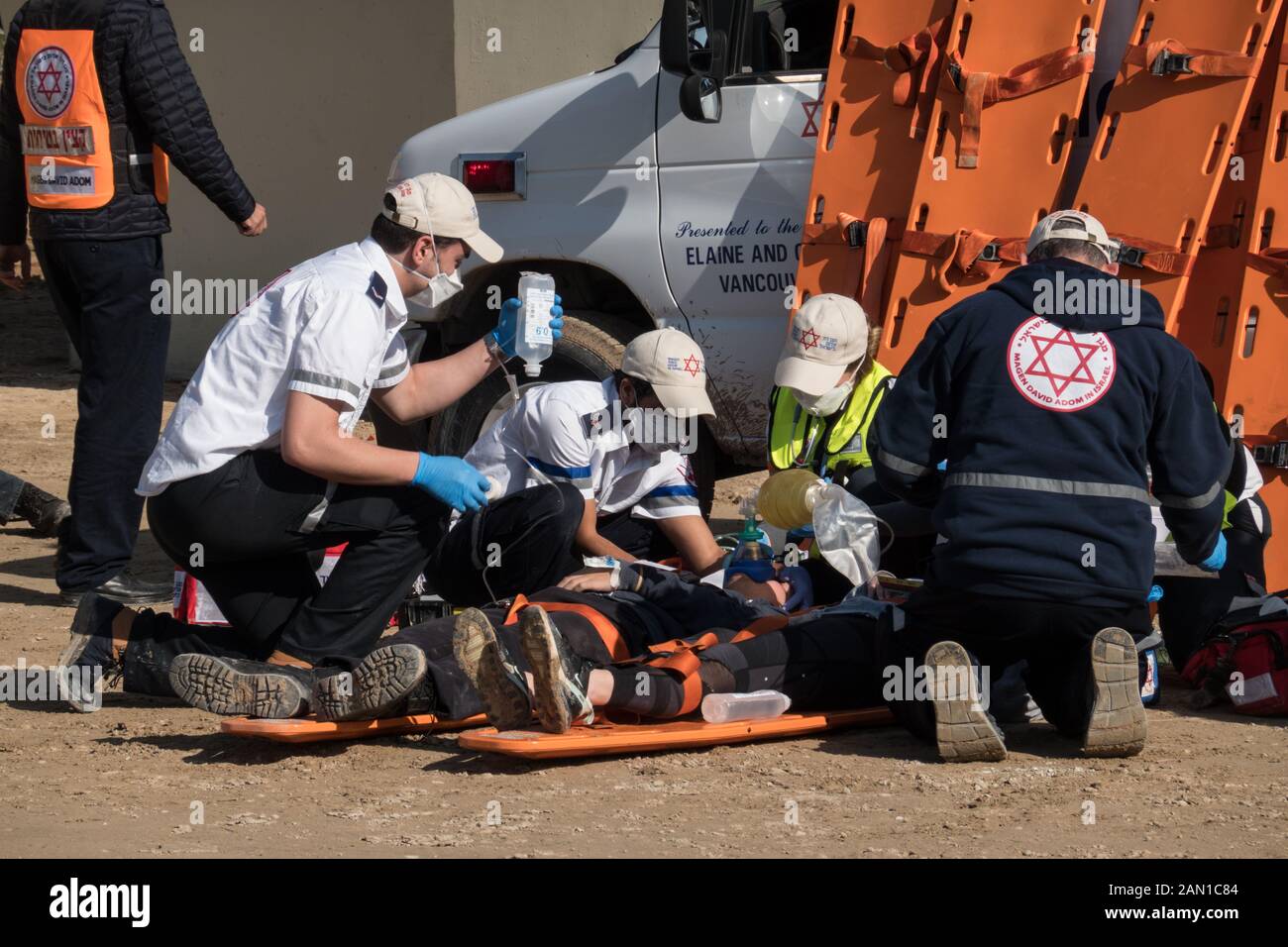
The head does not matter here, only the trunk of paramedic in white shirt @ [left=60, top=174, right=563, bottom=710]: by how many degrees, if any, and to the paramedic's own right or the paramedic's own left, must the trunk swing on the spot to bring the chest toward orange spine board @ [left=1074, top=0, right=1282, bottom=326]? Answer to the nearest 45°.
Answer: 0° — they already face it

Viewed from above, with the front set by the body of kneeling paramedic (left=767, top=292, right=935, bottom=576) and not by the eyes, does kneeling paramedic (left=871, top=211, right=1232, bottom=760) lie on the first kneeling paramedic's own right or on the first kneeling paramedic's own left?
on the first kneeling paramedic's own left

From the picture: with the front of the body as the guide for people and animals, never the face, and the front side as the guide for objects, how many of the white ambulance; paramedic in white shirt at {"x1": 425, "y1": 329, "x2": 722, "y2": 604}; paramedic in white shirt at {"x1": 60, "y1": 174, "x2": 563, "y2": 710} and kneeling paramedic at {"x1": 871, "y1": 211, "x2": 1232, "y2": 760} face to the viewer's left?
1

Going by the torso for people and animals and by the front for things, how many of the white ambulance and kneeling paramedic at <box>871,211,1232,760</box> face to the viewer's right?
0

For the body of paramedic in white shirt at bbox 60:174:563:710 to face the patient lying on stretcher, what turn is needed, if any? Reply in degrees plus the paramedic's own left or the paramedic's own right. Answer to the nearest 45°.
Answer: approximately 45° to the paramedic's own right

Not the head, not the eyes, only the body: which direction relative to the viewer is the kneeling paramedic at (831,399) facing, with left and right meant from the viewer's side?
facing the viewer and to the left of the viewer

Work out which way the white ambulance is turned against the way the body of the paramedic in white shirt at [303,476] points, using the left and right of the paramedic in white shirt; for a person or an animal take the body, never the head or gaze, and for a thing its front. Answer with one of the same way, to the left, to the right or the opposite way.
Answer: the opposite way

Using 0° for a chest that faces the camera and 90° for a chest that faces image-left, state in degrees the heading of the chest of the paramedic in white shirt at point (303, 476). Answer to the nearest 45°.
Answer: approximately 270°

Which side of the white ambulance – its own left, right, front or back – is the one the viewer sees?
left

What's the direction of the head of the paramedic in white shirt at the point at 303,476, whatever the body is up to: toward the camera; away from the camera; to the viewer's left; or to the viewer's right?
to the viewer's right

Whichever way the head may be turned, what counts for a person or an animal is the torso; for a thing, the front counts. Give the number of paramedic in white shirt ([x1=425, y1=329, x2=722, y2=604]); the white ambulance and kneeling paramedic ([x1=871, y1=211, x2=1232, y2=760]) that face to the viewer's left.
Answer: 1

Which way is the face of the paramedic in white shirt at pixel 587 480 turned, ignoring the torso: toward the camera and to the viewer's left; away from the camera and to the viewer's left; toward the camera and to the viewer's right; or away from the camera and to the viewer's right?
toward the camera and to the viewer's right

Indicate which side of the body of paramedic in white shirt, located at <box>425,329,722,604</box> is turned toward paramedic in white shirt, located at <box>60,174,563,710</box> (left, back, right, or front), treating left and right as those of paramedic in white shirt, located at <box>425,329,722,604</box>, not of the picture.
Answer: right

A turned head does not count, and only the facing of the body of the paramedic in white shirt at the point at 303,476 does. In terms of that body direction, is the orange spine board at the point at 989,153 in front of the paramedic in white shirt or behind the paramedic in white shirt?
in front

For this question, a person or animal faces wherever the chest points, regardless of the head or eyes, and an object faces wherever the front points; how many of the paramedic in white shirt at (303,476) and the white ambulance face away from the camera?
0

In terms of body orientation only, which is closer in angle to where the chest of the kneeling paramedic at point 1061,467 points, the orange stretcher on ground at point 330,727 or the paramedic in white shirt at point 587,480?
the paramedic in white shirt

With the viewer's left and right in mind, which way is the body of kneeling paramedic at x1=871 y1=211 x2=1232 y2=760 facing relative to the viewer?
facing away from the viewer
